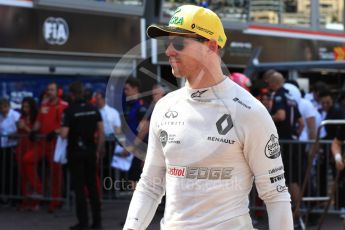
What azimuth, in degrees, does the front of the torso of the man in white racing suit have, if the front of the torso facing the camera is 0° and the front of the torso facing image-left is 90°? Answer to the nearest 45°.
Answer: approximately 45°

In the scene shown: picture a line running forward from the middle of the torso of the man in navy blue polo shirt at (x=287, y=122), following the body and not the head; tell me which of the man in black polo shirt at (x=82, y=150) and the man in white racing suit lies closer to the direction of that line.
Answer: the man in black polo shirt

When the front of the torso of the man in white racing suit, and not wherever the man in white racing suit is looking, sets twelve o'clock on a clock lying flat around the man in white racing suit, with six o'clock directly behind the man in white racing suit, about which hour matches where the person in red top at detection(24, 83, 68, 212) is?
The person in red top is roughly at 4 o'clock from the man in white racing suit.

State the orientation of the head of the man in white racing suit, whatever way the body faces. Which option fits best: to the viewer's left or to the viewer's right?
to the viewer's left

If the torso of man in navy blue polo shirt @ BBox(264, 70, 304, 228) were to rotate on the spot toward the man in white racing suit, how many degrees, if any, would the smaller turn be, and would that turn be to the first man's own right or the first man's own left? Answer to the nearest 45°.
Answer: approximately 90° to the first man's own left

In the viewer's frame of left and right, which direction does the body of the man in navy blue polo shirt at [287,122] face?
facing to the left of the viewer

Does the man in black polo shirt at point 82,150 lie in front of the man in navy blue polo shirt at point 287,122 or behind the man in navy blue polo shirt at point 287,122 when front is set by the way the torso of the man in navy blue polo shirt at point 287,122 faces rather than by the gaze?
in front
